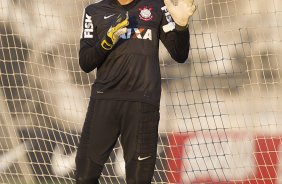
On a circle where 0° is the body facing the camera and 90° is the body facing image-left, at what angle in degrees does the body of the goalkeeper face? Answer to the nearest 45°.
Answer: approximately 0°
